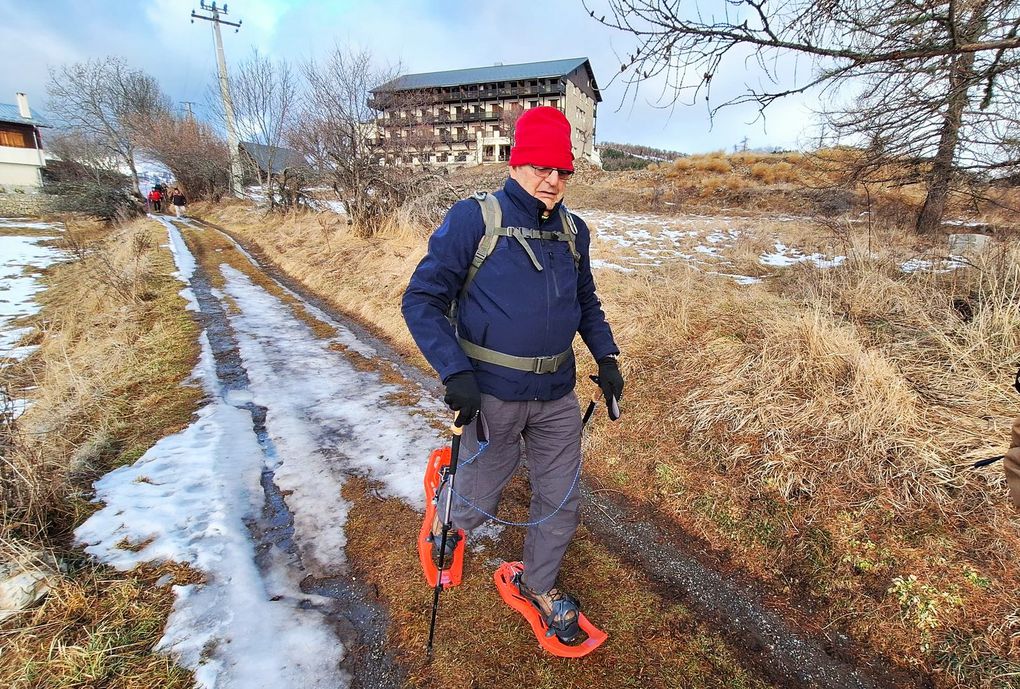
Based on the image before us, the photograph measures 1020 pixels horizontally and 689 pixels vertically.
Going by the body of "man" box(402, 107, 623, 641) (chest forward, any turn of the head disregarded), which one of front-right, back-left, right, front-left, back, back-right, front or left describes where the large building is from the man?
back-left

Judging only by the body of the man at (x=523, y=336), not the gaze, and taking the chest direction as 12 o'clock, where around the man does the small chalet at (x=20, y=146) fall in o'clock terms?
The small chalet is roughly at 6 o'clock from the man.

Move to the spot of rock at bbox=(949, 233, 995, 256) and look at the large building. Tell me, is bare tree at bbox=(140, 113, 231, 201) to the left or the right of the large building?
left

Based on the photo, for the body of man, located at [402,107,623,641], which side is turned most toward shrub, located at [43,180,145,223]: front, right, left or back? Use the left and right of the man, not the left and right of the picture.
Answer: back

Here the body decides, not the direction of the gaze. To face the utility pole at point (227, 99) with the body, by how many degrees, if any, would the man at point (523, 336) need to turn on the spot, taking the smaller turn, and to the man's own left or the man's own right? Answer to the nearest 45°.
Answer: approximately 180°

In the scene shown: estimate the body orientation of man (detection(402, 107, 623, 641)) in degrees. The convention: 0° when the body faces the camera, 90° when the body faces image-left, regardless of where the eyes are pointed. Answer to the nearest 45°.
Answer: approximately 315°
